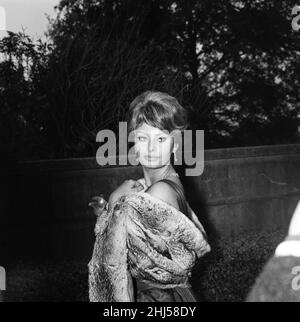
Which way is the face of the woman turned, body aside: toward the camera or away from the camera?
toward the camera

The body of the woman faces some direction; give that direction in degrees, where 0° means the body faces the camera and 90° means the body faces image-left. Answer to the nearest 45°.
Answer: approximately 45°

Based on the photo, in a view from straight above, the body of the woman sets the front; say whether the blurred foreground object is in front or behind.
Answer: behind
